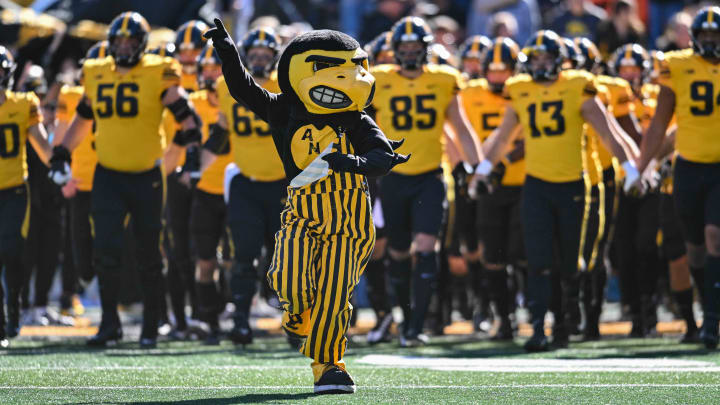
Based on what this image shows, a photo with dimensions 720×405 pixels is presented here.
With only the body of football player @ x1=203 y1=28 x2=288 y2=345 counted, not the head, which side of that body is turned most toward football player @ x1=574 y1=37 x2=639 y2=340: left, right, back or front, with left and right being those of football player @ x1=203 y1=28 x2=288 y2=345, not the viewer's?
left

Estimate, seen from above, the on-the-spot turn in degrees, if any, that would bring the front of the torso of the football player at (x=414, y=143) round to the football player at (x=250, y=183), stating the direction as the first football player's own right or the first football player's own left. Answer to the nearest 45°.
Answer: approximately 90° to the first football player's own right

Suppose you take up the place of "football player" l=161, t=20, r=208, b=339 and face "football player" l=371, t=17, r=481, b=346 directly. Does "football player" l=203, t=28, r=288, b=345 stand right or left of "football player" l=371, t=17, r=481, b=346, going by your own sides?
right

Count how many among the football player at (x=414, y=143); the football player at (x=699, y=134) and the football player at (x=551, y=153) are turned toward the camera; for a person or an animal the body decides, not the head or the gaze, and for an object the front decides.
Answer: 3

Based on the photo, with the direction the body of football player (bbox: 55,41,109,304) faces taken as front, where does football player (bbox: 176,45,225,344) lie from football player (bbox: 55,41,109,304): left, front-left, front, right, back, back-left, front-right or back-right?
front-left

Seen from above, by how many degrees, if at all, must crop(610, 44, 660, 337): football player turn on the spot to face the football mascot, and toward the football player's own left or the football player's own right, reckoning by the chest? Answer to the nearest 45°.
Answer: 0° — they already face them

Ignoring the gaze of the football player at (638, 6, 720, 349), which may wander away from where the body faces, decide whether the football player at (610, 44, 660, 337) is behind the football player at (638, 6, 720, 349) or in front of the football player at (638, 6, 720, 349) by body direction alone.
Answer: behind

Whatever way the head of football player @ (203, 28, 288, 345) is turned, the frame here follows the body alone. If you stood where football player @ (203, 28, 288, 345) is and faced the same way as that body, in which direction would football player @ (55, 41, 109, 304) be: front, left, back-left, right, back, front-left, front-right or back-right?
back-right

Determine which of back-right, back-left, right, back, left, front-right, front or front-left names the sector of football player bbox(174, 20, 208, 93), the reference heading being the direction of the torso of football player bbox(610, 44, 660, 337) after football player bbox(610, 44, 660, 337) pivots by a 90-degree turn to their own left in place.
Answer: back

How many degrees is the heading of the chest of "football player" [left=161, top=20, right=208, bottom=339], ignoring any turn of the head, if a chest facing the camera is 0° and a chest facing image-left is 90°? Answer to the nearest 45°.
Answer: approximately 0°

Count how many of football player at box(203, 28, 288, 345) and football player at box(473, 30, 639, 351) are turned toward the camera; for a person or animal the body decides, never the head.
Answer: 2

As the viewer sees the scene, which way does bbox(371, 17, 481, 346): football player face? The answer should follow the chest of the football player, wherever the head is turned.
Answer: toward the camera

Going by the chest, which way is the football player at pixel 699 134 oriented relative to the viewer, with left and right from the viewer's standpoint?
facing the viewer
